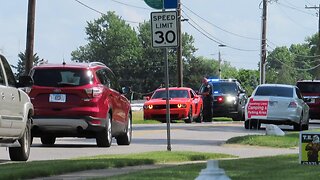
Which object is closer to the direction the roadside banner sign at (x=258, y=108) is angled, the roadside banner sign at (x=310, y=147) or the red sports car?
the roadside banner sign

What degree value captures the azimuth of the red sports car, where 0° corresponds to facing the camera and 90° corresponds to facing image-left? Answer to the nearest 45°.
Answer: approximately 45°

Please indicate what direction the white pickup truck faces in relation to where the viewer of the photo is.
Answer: facing away from the viewer and to the right of the viewer

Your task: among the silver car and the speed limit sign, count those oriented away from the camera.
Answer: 1

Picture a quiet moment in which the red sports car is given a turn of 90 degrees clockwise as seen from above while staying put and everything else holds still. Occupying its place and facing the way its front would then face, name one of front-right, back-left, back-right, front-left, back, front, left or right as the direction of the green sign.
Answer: back-left

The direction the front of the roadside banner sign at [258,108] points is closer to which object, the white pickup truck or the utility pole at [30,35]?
the white pickup truck

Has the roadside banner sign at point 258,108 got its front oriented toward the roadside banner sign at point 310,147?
yes

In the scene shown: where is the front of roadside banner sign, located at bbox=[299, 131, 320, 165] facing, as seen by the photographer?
facing the viewer

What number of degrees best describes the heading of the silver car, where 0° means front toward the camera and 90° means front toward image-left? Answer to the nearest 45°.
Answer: approximately 180°

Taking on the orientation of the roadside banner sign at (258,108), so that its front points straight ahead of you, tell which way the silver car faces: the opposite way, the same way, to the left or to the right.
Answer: the opposite way

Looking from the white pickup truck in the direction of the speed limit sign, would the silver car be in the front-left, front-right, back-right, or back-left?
front-left

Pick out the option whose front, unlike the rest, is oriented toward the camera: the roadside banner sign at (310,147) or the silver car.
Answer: the roadside banner sign

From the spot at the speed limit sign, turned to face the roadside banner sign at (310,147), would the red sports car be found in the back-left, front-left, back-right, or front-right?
back-left

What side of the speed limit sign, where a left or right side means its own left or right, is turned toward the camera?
front

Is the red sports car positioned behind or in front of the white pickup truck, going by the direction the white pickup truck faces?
in front
